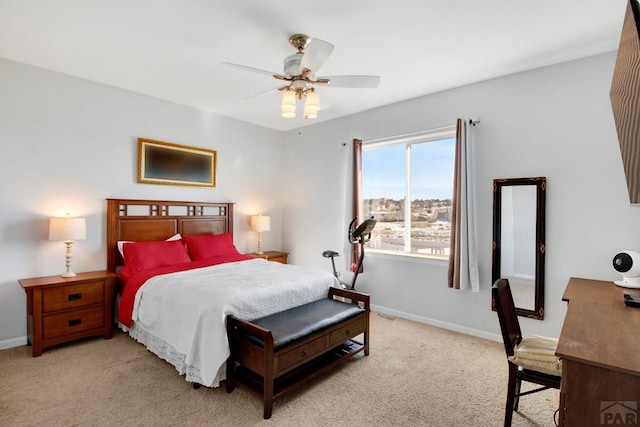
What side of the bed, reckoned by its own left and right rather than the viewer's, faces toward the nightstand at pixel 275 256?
left

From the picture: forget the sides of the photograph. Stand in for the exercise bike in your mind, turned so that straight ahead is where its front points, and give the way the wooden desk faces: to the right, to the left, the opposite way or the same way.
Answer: the opposite way

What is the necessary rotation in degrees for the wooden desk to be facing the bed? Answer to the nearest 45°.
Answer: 0° — it already faces it

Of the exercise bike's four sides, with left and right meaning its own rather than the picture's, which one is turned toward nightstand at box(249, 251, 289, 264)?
back

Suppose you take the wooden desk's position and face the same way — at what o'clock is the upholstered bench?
The upholstered bench is roughly at 12 o'clock from the wooden desk.

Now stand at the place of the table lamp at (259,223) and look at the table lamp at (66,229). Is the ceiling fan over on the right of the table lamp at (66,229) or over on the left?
left

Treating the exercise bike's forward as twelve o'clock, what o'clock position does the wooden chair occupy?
The wooden chair is roughly at 1 o'clock from the exercise bike.

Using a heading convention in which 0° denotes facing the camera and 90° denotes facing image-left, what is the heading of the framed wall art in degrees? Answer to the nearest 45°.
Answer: approximately 315°

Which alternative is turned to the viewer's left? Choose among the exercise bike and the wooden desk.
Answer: the wooden desk

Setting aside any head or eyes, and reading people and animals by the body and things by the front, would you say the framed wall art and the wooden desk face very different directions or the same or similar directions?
very different directions

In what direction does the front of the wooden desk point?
to the viewer's left
